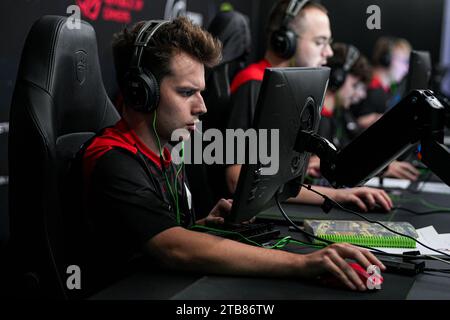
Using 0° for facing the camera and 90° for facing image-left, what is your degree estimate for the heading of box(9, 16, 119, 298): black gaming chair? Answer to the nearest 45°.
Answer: approximately 315°

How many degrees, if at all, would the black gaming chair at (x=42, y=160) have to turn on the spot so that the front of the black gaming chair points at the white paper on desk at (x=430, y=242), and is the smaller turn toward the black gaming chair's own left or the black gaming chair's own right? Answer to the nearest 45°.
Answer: approximately 45° to the black gaming chair's own left

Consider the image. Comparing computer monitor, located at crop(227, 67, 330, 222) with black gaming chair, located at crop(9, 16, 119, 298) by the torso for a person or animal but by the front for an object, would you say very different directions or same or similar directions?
very different directions

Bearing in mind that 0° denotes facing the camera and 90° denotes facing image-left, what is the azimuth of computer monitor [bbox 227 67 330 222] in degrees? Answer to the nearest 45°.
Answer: approximately 135°

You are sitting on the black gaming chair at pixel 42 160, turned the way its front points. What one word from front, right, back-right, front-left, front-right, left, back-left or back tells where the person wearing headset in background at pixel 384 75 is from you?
left

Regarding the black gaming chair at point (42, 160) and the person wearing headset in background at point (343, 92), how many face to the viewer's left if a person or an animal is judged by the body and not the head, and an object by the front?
0

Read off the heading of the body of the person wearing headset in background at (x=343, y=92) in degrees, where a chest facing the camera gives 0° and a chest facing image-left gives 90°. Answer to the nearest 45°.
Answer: approximately 315°

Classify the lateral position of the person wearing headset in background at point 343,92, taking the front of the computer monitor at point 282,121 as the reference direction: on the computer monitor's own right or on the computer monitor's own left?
on the computer monitor's own right

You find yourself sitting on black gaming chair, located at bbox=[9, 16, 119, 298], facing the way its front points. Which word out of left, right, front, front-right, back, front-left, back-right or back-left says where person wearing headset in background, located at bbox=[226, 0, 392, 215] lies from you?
left

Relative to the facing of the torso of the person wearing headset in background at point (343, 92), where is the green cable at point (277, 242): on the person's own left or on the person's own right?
on the person's own right

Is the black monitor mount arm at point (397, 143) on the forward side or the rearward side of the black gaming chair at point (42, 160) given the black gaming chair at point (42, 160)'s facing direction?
on the forward side
